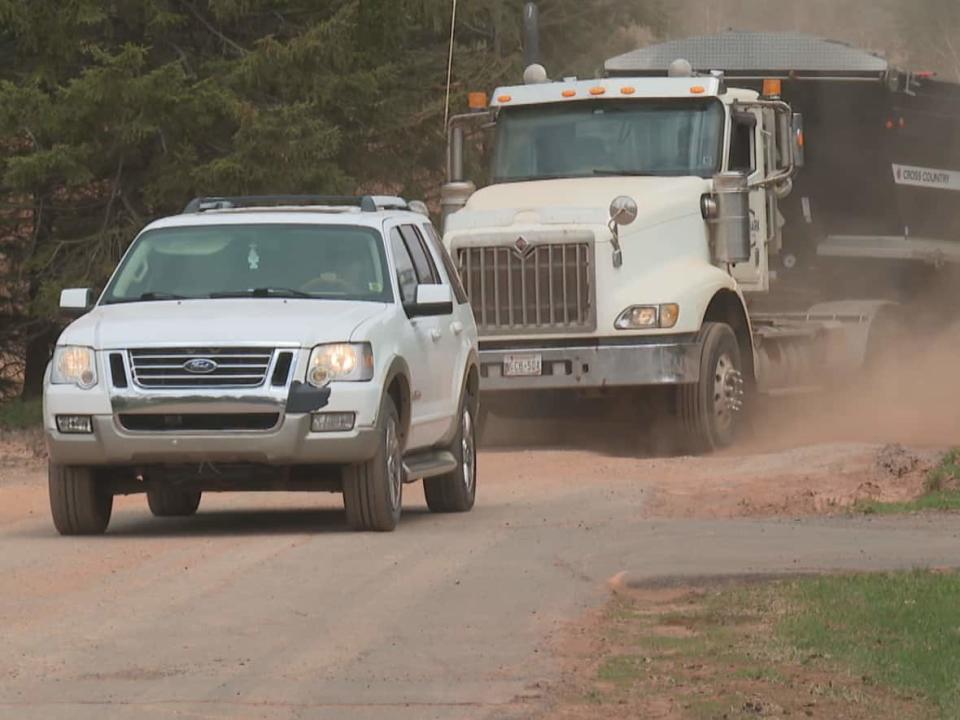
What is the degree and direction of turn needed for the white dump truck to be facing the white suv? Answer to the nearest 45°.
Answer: approximately 45° to its left

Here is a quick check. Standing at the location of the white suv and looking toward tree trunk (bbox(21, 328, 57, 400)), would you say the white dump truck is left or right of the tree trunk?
right

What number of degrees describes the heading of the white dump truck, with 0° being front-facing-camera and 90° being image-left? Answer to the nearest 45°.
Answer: approximately 45°

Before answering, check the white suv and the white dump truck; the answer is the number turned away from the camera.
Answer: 0

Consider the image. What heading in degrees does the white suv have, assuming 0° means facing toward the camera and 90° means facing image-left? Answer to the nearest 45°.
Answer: approximately 0°

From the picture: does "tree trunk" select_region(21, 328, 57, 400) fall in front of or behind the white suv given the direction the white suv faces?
behind
